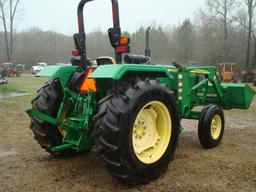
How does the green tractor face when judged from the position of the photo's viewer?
facing away from the viewer and to the right of the viewer

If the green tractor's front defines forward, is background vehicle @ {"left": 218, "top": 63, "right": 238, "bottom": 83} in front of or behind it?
in front
